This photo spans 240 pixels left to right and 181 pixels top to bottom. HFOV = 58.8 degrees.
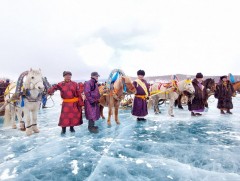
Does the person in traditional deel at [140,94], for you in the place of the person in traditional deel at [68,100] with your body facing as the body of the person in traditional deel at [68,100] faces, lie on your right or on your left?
on your left

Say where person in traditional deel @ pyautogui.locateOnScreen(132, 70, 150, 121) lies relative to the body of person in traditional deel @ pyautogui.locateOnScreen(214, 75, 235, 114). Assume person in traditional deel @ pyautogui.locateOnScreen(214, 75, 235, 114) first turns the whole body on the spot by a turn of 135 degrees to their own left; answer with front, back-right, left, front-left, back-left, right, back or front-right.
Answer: back

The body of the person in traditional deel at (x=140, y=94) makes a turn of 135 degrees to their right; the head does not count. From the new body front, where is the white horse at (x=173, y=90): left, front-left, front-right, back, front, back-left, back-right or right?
right

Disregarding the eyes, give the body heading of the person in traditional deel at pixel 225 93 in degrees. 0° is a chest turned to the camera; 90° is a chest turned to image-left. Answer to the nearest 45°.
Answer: approximately 0°

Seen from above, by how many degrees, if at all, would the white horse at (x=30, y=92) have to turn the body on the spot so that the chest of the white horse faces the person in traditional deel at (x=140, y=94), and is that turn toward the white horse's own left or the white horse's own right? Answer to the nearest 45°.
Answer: approximately 45° to the white horse's own left

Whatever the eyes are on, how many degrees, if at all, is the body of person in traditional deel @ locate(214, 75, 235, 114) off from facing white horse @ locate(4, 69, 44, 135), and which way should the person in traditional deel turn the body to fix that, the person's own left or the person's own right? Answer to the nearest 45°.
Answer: approximately 45° to the person's own right

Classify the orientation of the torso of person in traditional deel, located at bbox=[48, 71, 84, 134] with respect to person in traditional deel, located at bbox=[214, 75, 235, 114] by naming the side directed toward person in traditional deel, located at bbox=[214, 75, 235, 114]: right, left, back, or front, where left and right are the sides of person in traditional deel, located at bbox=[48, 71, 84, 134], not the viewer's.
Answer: left

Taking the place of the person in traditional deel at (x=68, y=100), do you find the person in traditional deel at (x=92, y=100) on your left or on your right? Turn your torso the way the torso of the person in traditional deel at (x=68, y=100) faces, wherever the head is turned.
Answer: on your left

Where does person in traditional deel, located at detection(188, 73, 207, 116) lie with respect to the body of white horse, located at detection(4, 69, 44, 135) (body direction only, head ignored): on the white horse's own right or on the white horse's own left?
on the white horse's own left
